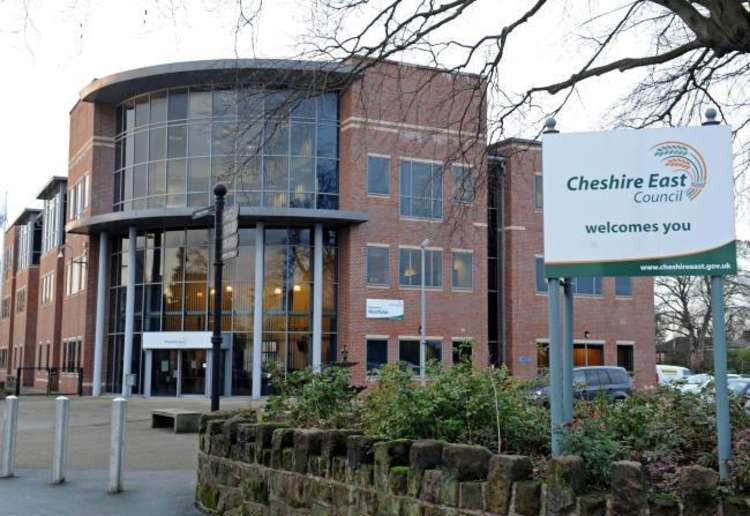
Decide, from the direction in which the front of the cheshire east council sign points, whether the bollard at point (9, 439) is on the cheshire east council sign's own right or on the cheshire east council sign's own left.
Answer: on the cheshire east council sign's own right

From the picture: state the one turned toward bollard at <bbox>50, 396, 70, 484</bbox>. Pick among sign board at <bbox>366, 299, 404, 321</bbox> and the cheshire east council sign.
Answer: the sign board

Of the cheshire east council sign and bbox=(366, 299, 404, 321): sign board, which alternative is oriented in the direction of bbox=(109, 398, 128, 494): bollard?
the sign board

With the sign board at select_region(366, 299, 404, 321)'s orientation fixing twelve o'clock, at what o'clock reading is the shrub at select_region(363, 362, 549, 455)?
The shrub is roughly at 12 o'clock from the sign board.

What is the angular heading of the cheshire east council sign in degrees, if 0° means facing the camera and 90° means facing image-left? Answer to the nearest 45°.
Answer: approximately 0°

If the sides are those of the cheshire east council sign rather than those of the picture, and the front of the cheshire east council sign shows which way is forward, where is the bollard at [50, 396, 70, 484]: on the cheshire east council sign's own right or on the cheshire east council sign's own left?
on the cheshire east council sign's own right

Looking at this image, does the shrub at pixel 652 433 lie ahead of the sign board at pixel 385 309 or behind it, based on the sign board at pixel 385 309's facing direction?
ahead
